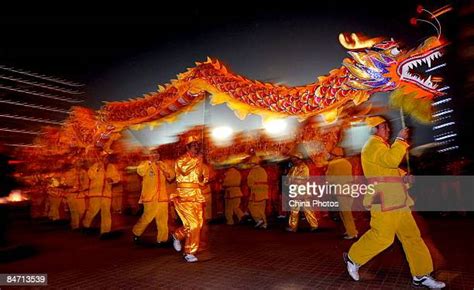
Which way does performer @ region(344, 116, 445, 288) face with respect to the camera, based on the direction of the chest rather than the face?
to the viewer's right

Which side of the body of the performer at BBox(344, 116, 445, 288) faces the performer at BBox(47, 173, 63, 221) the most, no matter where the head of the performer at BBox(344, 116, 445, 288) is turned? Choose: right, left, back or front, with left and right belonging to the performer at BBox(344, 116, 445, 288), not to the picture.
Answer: back

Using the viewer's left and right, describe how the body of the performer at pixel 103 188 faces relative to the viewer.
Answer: facing the viewer and to the right of the viewer

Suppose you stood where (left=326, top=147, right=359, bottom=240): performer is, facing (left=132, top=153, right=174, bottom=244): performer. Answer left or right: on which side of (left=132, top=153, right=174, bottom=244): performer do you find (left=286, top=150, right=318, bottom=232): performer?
right

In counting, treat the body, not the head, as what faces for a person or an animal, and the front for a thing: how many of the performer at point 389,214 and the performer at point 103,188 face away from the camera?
0

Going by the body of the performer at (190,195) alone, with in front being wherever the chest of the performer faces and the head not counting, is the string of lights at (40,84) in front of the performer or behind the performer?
behind

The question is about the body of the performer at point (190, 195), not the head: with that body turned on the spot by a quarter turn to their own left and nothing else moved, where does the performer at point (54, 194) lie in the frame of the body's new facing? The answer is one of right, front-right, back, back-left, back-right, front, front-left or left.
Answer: left
